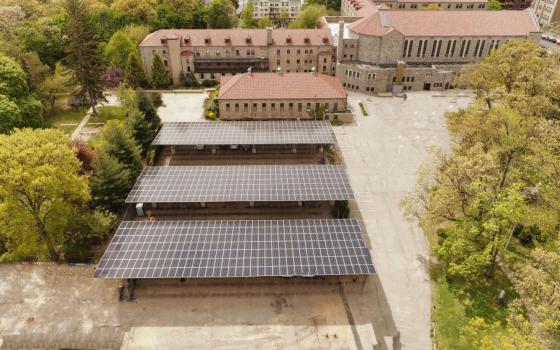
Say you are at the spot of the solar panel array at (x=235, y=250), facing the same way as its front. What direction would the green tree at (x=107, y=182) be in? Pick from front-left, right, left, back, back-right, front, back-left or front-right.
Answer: back-right

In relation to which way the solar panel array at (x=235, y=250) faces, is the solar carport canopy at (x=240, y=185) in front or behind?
behind

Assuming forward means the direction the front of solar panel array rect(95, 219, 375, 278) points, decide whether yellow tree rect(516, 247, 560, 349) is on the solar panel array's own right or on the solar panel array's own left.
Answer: on the solar panel array's own left

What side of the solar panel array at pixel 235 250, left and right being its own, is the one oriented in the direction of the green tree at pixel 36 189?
right

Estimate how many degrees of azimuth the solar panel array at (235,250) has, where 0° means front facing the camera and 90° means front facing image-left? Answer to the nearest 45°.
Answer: approximately 0°

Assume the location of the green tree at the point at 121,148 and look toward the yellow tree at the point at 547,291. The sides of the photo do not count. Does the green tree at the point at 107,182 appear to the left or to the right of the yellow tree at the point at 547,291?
right

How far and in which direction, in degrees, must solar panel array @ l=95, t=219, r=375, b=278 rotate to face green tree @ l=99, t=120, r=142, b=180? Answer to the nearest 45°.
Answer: approximately 135° to its right
